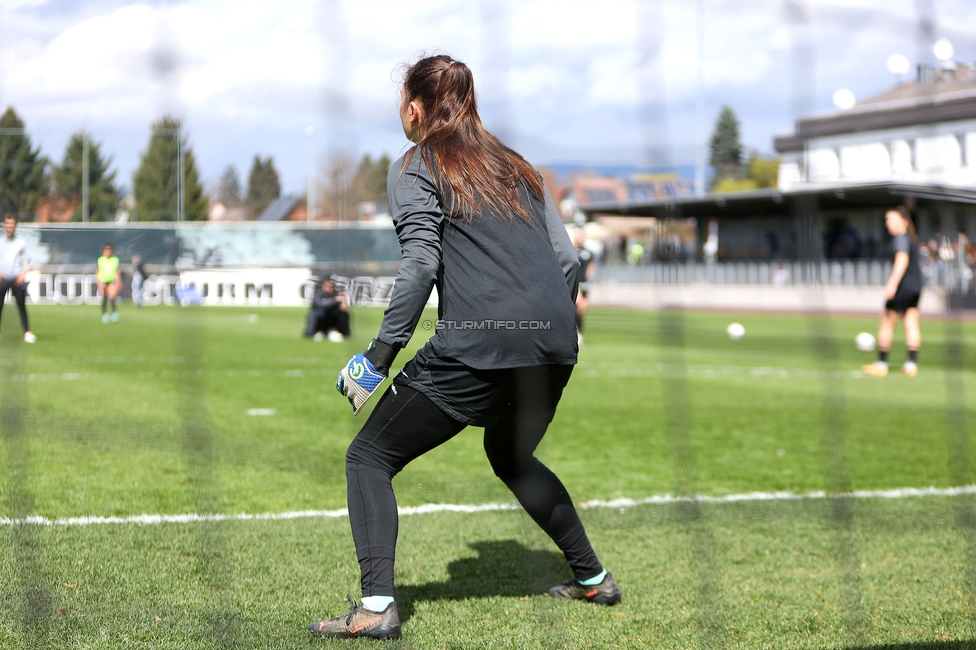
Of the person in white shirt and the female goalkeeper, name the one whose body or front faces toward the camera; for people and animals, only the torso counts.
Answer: the person in white shirt

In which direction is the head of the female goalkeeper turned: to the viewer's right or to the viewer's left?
to the viewer's left

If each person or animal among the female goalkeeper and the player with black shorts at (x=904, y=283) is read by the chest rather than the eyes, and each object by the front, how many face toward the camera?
0

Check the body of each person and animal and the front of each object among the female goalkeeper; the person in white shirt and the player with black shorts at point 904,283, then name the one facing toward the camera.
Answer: the person in white shirt

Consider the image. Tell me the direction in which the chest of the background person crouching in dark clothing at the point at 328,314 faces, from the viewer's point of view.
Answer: toward the camera

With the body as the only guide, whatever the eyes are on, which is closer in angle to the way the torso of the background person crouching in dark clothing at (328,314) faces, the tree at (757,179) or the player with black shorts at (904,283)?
the player with black shorts

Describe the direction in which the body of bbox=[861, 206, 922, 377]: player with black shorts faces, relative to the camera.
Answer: to the viewer's left

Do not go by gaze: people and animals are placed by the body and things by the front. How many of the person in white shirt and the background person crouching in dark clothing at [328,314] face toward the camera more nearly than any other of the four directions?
2

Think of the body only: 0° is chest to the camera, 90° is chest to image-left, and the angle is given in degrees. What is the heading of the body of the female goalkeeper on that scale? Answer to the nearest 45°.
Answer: approximately 135°
